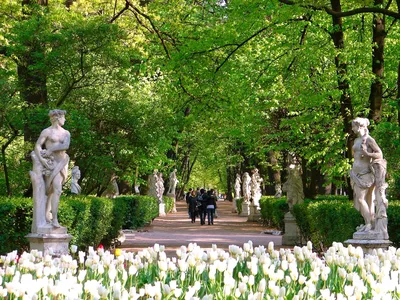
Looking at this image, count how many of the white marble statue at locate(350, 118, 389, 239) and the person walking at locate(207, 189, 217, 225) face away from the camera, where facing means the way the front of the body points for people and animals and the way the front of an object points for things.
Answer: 1

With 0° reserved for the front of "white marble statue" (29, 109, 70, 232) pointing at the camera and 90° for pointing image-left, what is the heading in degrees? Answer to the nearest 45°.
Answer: approximately 315°

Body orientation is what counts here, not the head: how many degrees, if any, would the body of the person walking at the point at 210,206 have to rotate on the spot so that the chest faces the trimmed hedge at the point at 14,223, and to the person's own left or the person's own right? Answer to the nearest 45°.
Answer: approximately 180°

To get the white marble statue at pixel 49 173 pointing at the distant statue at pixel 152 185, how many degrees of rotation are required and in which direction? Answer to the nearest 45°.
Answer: approximately 135° to its left

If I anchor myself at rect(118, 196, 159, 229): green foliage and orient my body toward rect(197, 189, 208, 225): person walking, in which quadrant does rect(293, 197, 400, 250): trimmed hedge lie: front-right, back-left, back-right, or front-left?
front-right

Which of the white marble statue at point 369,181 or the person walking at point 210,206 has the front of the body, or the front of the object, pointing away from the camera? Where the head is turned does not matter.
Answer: the person walking

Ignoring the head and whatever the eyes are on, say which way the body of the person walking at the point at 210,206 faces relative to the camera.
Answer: away from the camera

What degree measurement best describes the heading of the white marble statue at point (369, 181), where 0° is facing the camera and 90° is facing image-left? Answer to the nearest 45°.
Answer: approximately 45°

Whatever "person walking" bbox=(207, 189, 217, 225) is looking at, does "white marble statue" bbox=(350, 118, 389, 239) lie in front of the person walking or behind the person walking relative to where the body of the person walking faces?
behind

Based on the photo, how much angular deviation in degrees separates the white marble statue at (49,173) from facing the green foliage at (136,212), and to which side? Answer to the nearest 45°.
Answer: approximately 135° to its left
